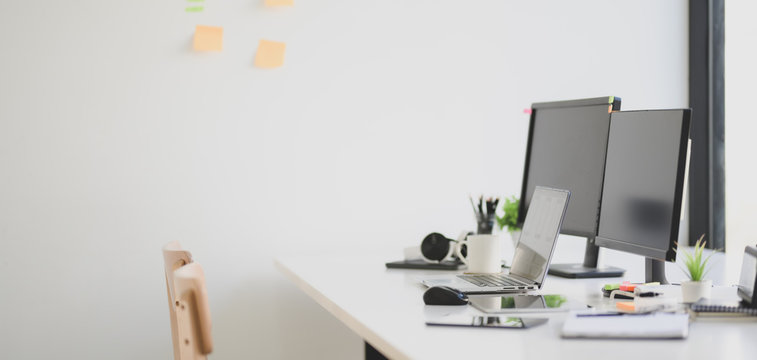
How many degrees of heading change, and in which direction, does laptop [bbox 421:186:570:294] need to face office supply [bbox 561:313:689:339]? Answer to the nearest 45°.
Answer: approximately 90° to its left

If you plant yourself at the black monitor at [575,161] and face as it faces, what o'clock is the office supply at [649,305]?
The office supply is roughly at 10 o'clock from the black monitor.

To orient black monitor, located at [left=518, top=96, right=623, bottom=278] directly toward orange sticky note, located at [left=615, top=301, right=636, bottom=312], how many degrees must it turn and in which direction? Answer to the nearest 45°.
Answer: approximately 45° to its left

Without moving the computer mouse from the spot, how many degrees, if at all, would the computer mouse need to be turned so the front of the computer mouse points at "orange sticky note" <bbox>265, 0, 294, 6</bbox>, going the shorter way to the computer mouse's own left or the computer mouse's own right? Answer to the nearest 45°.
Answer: approximately 135° to the computer mouse's own left

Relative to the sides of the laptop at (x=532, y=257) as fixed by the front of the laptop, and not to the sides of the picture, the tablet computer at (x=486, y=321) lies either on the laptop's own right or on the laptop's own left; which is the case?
on the laptop's own left

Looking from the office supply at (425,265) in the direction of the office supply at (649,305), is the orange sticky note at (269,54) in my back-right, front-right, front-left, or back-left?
back-right

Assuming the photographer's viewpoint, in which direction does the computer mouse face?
facing to the right of the viewer

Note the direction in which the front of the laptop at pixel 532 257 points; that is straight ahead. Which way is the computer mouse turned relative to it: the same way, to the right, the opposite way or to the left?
the opposite way

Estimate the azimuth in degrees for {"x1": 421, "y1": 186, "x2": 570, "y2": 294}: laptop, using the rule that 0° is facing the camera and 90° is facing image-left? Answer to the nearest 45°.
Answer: approximately 90°

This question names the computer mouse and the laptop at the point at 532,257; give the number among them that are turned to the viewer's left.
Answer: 1
